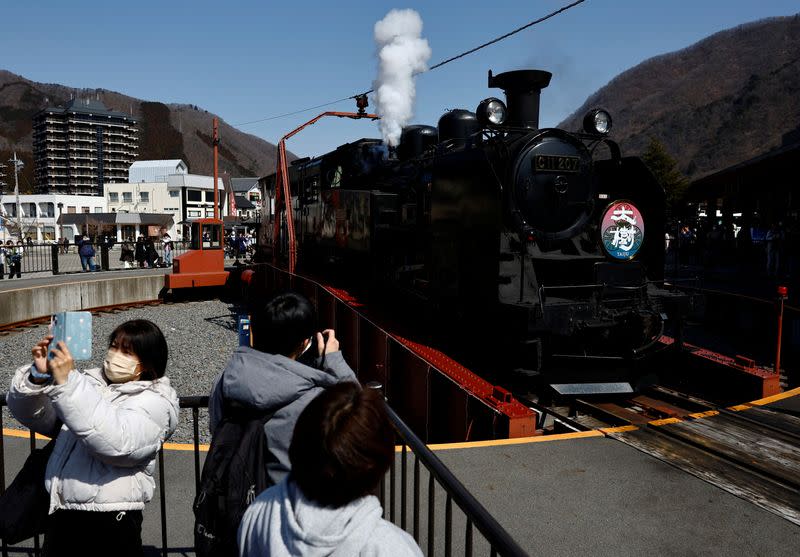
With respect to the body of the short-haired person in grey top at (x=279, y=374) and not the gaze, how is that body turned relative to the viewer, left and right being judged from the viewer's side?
facing away from the viewer and to the right of the viewer

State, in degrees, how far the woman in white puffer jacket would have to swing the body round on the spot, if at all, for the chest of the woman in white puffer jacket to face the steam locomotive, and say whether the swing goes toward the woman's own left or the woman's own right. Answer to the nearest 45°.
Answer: approximately 180°

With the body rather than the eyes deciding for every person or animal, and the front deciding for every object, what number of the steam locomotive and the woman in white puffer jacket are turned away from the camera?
0

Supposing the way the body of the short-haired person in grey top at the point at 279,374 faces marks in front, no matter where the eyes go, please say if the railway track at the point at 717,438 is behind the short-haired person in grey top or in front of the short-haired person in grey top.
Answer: in front

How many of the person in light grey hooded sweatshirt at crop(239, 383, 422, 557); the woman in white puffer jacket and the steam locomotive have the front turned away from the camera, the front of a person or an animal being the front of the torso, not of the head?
1

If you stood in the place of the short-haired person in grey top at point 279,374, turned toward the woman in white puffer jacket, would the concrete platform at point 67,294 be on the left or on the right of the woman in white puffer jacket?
right

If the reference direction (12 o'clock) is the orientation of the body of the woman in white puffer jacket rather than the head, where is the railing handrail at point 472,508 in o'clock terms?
The railing handrail is roughly at 9 o'clock from the woman in white puffer jacket.

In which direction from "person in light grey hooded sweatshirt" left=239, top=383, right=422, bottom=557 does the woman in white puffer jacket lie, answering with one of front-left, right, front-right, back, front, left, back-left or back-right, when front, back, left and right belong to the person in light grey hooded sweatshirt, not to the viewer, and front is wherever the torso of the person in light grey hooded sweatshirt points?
front-left

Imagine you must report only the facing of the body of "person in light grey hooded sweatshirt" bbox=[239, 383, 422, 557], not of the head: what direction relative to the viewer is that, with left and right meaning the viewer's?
facing away from the viewer

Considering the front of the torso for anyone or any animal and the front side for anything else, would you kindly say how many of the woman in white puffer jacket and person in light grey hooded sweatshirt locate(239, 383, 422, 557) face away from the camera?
1

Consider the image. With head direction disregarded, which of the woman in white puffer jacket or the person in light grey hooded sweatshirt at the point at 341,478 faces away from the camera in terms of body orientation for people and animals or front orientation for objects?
the person in light grey hooded sweatshirt

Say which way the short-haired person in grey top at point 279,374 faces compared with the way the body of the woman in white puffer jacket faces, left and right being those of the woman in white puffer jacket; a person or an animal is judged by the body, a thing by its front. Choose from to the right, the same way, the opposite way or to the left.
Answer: the opposite way

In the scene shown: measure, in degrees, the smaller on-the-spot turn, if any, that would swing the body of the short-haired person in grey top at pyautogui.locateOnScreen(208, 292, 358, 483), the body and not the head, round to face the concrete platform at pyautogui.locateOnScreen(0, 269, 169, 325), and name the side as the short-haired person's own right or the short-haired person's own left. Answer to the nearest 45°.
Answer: approximately 45° to the short-haired person's own left

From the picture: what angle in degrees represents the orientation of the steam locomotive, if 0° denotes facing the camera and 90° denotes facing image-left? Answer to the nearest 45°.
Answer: approximately 315°

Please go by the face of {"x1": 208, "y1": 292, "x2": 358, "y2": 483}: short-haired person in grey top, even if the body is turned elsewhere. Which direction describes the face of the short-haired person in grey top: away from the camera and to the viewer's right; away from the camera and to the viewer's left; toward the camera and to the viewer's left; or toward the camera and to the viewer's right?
away from the camera and to the viewer's right

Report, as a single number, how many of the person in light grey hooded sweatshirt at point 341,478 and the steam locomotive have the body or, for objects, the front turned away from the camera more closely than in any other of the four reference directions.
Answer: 1

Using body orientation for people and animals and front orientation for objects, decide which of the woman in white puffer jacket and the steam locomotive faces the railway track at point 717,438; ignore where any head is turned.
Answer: the steam locomotive

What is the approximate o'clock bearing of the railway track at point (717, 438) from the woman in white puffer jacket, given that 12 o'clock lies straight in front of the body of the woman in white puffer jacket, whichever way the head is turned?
The railway track is roughly at 7 o'clock from the woman in white puffer jacket.

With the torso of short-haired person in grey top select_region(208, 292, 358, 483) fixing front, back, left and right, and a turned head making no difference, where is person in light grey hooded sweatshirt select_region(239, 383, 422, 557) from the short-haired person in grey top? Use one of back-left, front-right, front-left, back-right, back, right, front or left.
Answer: back-right
